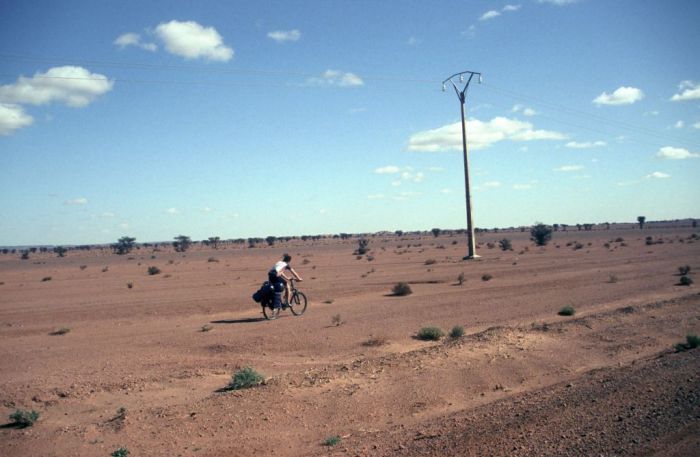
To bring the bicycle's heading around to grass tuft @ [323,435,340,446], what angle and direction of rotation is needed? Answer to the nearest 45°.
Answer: approximately 135° to its right

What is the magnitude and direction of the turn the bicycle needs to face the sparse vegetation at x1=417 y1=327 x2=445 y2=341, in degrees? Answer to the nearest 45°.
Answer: approximately 90° to its right

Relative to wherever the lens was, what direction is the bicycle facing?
facing away from the viewer and to the right of the viewer

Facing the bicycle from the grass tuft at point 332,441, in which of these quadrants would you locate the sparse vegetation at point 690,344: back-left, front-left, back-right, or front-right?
front-right

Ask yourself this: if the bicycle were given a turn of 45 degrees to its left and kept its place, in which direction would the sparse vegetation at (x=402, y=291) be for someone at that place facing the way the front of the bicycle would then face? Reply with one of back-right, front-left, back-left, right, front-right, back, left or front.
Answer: front-right

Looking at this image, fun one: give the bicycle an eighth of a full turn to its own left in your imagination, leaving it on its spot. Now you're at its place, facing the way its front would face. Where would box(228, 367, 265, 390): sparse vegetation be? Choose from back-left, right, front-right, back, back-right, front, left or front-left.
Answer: back

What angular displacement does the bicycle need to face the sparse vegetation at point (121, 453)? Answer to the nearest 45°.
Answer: approximately 135° to its right

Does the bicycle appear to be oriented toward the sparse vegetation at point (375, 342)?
no

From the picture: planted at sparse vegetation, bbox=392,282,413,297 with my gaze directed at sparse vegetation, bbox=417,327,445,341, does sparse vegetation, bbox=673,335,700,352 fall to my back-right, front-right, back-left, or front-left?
front-left

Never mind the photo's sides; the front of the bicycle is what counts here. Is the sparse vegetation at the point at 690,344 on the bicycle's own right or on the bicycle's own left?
on the bicycle's own right

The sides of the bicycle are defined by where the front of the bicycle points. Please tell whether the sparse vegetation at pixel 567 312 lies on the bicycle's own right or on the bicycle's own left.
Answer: on the bicycle's own right

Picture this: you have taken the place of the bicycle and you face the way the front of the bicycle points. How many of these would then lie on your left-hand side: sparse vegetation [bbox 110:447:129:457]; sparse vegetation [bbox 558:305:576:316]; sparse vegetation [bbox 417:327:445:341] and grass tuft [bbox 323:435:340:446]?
0

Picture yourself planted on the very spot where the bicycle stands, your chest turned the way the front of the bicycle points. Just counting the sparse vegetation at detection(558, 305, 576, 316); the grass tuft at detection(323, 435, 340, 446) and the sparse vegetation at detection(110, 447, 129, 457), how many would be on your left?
0
